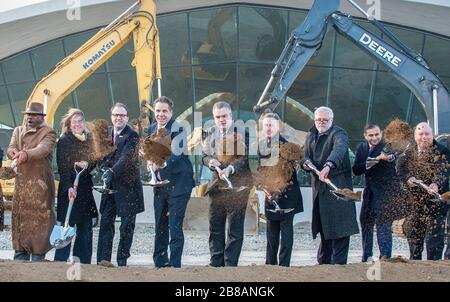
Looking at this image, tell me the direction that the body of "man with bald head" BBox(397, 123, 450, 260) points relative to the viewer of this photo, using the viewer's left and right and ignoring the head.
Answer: facing the viewer

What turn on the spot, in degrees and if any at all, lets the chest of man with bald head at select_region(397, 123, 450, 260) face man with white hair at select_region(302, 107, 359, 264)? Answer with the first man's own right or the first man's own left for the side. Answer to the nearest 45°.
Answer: approximately 45° to the first man's own right

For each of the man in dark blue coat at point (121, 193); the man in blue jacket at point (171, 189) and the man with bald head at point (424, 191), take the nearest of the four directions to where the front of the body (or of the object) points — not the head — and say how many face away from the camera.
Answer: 0

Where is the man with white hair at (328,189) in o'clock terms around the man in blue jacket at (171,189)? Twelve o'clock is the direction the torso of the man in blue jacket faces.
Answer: The man with white hair is roughly at 8 o'clock from the man in blue jacket.

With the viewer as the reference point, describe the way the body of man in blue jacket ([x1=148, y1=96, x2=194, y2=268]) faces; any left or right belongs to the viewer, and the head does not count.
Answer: facing the viewer and to the left of the viewer

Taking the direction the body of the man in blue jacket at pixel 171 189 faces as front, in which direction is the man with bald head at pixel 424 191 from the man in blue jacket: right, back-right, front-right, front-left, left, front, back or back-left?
back-left

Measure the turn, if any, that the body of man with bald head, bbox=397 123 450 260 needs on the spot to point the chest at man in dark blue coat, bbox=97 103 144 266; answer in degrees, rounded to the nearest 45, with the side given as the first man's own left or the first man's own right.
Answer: approximately 90° to the first man's own right

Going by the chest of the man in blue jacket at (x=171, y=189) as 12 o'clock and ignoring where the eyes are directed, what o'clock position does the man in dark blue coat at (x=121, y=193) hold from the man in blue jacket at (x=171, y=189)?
the man in dark blue coat at (x=121, y=193) is roughly at 2 o'clock from the man in blue jacket at (x=171, y=189).

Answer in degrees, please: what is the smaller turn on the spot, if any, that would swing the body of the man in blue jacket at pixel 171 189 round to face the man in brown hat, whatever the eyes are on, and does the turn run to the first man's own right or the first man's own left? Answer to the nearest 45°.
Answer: approximately 45° to the first man's own right
